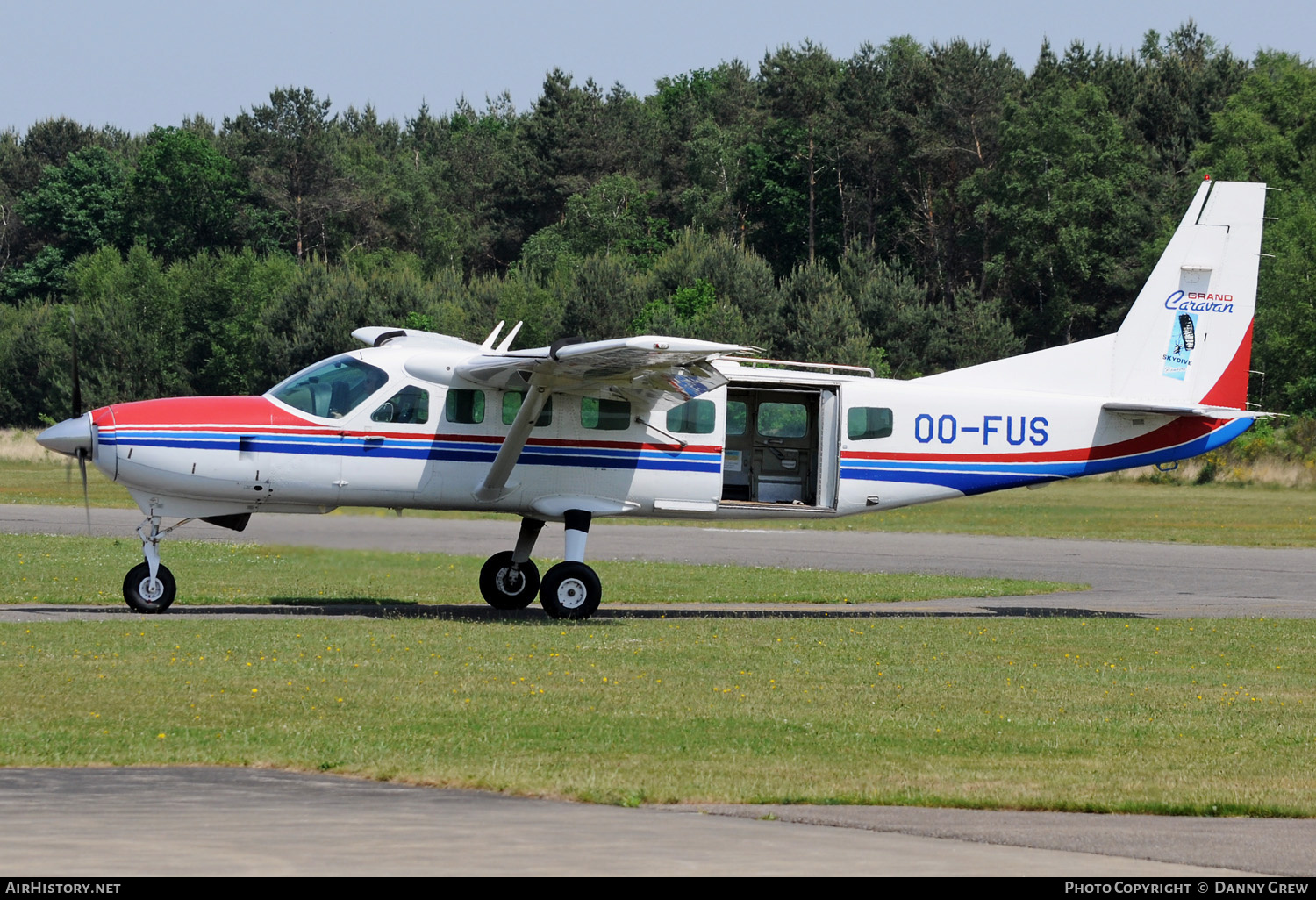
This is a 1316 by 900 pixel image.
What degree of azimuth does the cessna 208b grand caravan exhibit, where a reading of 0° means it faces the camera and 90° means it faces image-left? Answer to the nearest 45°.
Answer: approximately 90°
